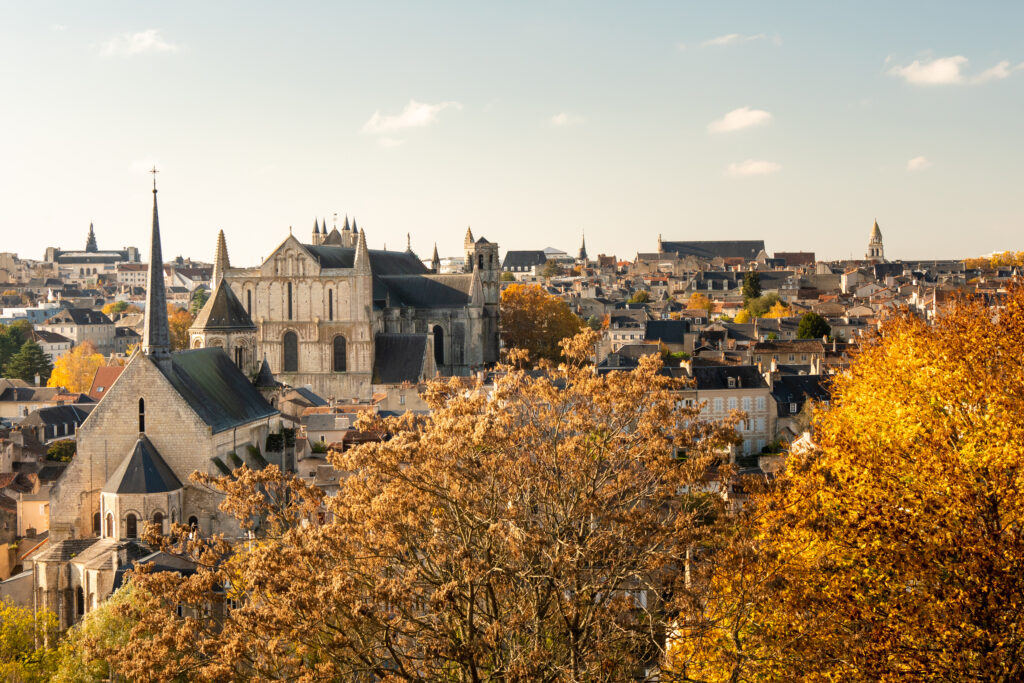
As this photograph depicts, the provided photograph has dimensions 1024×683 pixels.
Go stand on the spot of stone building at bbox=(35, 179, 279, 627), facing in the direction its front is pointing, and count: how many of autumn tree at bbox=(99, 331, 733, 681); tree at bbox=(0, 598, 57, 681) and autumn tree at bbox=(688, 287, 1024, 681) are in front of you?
0

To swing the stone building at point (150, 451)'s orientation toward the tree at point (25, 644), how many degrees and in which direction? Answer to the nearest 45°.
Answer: approximately 180°

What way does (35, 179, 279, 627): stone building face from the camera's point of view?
away from the camera

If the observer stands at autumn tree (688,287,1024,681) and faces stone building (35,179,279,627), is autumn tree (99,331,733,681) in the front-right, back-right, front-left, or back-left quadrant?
front-left

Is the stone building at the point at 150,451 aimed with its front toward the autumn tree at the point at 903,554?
no

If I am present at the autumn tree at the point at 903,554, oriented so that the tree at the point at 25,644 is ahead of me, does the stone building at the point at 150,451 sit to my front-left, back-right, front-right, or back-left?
front-right
